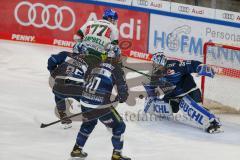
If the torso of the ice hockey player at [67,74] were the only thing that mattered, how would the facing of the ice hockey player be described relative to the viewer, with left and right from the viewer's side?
facing away from the viewer and to the right of the viewer

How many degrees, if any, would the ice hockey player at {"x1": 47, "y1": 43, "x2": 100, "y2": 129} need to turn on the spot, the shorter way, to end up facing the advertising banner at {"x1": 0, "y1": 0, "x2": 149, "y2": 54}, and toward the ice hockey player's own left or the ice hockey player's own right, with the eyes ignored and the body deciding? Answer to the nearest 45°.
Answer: approximately 45° to the ice hockey player's own left

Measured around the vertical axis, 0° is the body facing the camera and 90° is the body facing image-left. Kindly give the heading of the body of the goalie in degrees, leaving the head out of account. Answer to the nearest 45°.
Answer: approximately 45°
